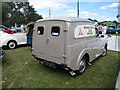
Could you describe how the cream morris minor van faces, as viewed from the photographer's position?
facing away from the viewer and to the right of the viewer

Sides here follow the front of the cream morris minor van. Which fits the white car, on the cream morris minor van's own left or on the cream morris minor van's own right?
on the cream morris minor van's own left
